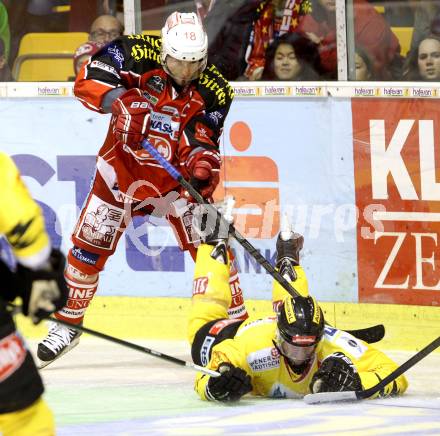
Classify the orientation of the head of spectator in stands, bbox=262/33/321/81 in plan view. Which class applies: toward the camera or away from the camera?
toward the camera

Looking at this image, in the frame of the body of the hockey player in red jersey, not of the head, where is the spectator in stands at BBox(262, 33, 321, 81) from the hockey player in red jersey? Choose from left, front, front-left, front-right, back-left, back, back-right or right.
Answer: back-left

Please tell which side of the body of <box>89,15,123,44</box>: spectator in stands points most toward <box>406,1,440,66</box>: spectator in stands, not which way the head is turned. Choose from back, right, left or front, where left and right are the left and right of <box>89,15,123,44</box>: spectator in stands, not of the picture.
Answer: left

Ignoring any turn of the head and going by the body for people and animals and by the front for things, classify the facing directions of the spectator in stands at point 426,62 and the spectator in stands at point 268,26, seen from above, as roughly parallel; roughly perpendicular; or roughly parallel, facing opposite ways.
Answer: roughly parallel

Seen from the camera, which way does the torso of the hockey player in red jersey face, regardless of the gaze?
toward the camera

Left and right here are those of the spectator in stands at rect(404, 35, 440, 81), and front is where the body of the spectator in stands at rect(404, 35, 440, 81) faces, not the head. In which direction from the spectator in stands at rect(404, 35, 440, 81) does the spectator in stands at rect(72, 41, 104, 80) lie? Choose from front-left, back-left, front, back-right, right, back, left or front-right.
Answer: right

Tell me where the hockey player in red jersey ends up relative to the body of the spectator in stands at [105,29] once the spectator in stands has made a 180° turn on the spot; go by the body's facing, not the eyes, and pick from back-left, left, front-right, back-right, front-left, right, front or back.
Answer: back

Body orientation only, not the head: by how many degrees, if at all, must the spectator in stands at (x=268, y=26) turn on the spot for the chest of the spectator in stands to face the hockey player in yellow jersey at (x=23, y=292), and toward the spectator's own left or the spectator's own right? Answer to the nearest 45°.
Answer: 0° — they already face them

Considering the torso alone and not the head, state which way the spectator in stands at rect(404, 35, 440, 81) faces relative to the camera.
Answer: toward the camera

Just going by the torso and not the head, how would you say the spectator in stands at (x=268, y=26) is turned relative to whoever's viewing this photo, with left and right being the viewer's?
facing the viewer

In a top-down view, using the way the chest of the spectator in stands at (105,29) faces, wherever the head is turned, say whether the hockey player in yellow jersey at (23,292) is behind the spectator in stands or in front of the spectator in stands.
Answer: in front

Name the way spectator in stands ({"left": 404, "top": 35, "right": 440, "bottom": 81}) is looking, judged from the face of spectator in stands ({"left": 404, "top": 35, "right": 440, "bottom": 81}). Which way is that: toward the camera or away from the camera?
toward the camera

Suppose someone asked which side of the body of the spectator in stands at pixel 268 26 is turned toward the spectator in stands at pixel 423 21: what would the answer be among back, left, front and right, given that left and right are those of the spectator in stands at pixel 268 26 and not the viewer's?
left

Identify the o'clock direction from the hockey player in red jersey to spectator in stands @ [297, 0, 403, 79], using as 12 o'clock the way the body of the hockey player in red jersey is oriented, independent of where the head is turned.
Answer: The spectator in stands is roughly at 8 o'clock from the hockey player in red jersey.

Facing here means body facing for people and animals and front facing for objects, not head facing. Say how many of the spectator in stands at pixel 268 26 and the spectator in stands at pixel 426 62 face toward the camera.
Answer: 2

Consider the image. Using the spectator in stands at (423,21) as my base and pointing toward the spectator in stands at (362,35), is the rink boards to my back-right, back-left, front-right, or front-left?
front-left
